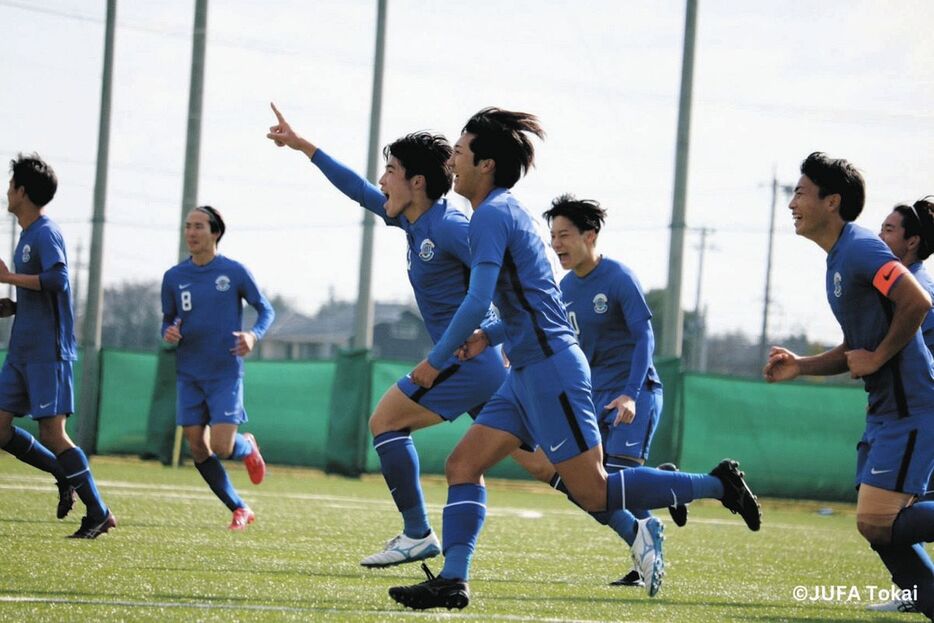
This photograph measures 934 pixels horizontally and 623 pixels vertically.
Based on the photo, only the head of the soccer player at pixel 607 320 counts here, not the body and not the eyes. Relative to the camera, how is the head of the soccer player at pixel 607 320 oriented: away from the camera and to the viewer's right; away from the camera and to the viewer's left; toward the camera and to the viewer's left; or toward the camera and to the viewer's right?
toward the camera and to the viewer's left

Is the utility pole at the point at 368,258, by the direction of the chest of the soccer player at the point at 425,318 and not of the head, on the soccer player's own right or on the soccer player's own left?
on the soccer player's own right

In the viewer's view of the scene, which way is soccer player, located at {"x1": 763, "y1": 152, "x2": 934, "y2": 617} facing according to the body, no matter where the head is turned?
to the viewer's left

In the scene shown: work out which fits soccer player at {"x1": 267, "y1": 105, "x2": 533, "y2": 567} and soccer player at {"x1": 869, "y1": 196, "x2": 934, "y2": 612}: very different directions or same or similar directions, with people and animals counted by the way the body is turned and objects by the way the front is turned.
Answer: same or similar directions

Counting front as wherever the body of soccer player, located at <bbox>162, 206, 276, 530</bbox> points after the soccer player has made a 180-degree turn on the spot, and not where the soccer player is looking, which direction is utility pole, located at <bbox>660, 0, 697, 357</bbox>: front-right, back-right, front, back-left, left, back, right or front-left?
front

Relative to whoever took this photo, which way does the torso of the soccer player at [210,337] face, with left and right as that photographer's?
facing the viewer and to the left of the viewer

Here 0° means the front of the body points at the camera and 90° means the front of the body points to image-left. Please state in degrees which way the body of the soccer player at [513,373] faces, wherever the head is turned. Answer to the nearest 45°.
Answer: approximately 90°

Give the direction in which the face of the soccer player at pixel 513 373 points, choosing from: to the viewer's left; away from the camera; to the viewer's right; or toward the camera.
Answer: to the viewer's left

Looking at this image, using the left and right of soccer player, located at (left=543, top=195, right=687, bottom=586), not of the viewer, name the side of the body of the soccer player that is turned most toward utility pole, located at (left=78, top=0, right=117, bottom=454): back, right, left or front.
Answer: right

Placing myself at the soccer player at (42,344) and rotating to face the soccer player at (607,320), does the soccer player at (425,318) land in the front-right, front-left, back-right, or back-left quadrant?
front-right

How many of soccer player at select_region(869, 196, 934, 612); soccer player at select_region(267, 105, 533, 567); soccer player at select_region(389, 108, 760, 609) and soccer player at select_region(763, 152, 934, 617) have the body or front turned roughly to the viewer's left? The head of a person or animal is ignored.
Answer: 4

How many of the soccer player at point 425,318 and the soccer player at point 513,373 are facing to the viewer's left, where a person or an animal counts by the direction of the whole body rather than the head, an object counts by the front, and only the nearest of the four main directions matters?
2

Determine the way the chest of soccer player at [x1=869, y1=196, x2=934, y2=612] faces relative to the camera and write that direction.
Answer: to the viewer's left

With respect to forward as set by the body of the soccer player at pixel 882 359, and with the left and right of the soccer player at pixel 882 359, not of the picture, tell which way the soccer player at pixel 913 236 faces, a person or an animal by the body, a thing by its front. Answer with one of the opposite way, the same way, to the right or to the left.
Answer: the same way

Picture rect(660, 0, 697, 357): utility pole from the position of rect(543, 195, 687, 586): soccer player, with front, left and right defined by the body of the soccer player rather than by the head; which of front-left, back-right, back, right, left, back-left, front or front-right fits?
back-right

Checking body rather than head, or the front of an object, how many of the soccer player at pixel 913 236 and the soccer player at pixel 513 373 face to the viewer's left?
2
